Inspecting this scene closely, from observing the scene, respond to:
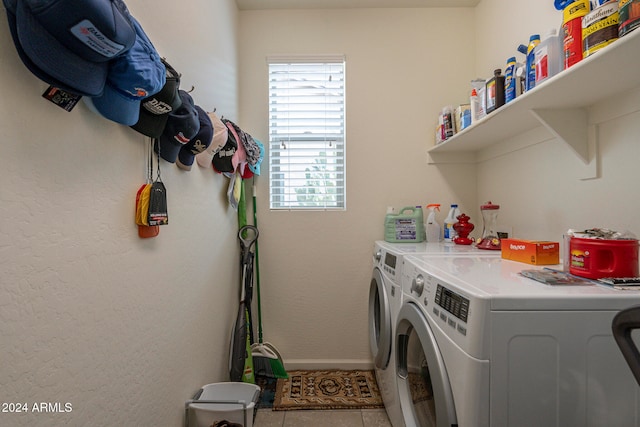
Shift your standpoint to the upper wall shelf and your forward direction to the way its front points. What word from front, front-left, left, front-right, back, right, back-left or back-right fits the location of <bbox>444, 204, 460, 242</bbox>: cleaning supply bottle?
right

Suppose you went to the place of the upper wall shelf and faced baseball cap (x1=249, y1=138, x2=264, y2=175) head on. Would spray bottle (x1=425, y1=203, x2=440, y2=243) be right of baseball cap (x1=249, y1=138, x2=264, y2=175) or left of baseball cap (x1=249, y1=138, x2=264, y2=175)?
right

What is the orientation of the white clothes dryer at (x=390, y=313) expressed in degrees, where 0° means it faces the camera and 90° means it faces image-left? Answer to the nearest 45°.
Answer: approximately 90°

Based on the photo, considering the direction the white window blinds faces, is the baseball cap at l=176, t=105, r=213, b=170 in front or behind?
in front

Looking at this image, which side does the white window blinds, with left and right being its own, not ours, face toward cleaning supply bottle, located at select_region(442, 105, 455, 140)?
left

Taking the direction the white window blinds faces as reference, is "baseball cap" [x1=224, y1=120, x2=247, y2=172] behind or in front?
in front

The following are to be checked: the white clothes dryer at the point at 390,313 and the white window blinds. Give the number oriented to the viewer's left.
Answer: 1

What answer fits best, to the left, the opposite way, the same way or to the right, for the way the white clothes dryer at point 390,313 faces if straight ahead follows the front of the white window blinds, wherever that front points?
to the right

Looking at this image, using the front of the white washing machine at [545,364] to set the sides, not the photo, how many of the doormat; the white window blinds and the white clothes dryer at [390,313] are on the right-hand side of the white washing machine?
3

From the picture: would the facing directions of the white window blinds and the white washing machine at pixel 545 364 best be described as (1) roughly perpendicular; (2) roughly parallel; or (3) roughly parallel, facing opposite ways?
roughly perpendicular

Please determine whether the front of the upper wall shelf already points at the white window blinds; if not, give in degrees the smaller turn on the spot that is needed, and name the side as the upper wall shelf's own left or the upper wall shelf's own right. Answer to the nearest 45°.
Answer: approximately 45° to the upper wall shelf's own right

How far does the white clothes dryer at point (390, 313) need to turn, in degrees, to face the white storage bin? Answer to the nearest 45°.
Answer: approximately 45° to its left

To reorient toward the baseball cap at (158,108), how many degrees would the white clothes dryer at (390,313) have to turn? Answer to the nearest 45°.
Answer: approximately 45° to its left

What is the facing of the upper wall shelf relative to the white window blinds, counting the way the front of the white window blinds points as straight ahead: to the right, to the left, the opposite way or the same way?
to the right

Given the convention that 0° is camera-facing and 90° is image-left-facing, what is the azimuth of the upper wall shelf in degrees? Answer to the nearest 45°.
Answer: approximately 45°

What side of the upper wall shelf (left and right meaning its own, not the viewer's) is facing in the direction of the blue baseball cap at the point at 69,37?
front
